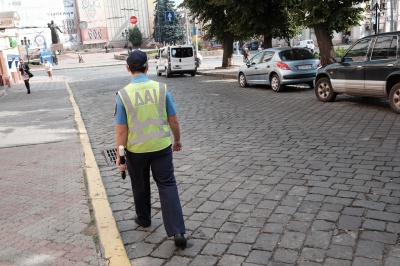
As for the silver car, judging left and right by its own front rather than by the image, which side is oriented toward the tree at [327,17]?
right

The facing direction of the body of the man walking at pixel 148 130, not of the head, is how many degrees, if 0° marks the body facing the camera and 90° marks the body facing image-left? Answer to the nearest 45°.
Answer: approximately 180°

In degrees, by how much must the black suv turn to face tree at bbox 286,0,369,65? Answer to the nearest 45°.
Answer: approximately 45° to its right

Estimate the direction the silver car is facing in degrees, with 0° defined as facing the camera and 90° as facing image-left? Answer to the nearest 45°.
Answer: approximately 135°

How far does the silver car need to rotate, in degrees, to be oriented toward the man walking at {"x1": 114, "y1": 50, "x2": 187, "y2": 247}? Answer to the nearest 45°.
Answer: approximately 135° to its left

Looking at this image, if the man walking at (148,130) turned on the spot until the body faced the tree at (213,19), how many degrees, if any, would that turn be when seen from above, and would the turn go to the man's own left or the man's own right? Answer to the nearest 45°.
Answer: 0° — they already face it

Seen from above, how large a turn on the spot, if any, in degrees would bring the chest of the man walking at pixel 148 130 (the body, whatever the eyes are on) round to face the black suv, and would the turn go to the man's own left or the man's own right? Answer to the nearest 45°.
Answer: approximately 45° to the man's own right

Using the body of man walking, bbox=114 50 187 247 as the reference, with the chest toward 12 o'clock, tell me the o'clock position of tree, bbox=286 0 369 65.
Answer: The tree is roughly at 1 o'clock from the man walking.

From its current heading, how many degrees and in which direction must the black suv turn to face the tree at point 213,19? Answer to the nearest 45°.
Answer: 0° — it already faces it
